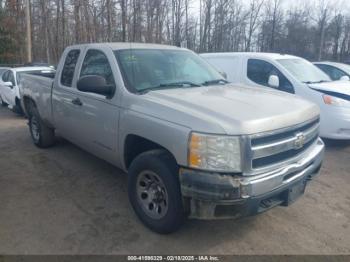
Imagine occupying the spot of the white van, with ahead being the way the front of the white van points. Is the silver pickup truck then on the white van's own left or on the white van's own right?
on the white van's own right

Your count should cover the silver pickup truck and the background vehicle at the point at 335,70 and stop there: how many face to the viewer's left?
0

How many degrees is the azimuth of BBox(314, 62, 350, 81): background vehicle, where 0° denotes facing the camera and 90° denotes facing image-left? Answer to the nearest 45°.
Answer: approximately 315°

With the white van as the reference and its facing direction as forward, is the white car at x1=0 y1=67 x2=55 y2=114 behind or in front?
behind

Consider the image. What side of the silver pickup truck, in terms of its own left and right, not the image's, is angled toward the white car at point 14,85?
back

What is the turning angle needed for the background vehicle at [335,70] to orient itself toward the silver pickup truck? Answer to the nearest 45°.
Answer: approximately 45° to its right

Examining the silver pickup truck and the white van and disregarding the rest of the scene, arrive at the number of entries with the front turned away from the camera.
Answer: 0

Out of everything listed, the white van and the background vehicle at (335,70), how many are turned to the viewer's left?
0
